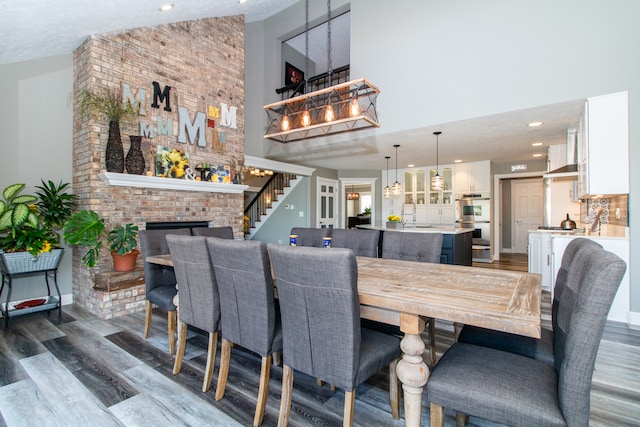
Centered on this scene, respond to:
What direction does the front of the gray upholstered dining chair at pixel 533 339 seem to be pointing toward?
to the viewer's left

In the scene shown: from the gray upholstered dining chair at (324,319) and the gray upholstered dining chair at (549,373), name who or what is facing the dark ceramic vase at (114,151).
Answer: the gray upholstered dining chair at (549,373)

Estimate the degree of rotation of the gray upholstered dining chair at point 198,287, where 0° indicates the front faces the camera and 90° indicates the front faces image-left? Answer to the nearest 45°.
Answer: approximately 225°

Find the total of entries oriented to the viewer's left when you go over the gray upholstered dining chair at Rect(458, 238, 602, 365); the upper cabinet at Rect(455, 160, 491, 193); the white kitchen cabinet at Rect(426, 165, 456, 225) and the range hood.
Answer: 2

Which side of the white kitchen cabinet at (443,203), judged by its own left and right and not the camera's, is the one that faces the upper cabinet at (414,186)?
right

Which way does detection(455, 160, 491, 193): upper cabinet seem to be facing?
toward the camera

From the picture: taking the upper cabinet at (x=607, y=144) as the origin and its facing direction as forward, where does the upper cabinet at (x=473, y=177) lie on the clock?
the upper cabinet at (x=473, y=177) is roughly at 2 o'clock from the upper cabinet at (x=607, y=144).

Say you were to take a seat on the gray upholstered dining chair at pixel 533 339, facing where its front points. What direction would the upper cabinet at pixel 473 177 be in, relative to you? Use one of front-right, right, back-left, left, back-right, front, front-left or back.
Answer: right

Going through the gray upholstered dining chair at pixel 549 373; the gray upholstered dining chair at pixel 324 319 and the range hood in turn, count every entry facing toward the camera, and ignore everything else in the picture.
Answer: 0

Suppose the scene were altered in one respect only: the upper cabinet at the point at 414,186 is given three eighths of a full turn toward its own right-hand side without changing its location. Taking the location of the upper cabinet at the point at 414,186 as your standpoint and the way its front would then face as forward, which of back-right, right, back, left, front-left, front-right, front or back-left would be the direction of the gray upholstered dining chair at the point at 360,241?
back-left

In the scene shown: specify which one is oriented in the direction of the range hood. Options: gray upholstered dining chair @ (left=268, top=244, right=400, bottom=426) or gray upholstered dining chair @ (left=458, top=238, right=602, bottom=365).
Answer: gray upholstered dining chair @ (left=268, top=244, right=400, bottom=426)

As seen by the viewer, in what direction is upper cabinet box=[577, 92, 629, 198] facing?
to the viewer's left

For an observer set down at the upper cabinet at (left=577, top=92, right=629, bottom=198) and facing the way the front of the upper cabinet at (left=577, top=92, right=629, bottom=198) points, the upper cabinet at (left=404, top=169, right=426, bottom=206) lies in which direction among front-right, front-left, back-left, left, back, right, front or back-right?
front-right

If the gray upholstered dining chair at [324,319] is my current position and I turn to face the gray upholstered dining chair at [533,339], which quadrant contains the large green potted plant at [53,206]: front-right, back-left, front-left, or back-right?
back-left

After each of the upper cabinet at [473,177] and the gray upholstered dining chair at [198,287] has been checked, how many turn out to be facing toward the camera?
1

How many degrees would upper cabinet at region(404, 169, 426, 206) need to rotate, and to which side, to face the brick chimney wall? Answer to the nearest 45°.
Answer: approximately 45° to its right

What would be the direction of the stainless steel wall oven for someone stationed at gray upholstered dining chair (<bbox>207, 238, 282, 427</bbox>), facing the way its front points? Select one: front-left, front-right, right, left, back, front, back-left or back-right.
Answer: front
